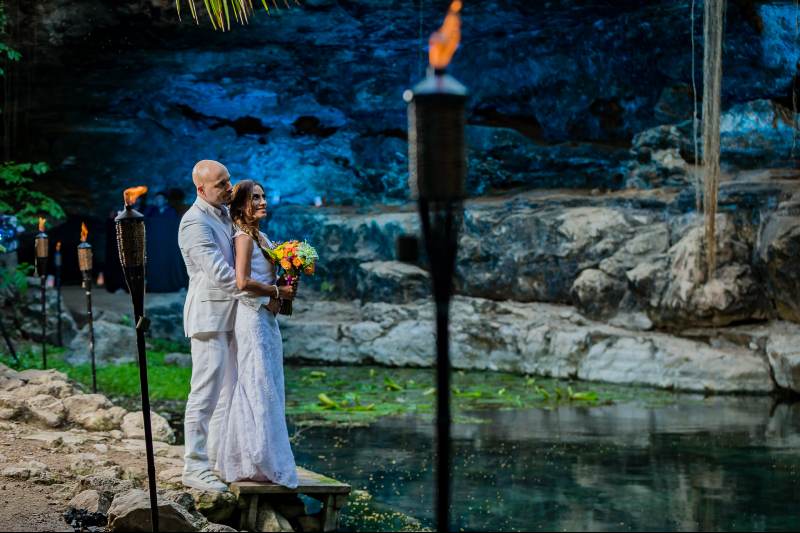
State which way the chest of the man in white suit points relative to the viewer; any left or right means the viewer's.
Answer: facing to the right of the viewer

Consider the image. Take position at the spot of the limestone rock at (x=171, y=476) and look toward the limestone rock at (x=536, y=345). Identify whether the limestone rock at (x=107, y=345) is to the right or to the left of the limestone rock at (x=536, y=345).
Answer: left

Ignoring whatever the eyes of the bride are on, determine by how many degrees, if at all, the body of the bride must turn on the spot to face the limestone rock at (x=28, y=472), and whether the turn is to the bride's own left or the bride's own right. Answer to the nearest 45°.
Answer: approximately 180°

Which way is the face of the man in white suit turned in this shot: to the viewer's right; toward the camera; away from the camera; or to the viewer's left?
to the viewer's right

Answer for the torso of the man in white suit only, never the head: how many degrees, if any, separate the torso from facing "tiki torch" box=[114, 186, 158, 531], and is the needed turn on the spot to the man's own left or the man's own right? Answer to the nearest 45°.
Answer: approximately 90° to the man's own right

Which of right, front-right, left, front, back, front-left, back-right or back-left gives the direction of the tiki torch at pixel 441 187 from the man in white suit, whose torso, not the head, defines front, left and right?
right

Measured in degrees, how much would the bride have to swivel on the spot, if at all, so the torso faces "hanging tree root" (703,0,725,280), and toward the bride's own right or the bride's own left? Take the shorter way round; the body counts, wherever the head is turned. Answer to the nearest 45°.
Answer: approximately 45° to the bride's own left

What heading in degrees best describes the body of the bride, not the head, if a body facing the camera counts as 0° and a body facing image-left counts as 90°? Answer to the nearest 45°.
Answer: approximately 270°

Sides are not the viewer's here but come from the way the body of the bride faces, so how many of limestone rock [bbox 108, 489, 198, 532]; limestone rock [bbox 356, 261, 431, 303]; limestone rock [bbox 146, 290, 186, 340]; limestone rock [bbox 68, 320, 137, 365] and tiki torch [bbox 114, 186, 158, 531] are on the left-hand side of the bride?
3

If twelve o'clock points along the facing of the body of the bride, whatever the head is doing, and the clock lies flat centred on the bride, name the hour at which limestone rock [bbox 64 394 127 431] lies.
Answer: The limestone rock is roughly at 8 o'clock from the bride.

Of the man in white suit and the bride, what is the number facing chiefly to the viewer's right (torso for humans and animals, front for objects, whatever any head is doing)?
2
